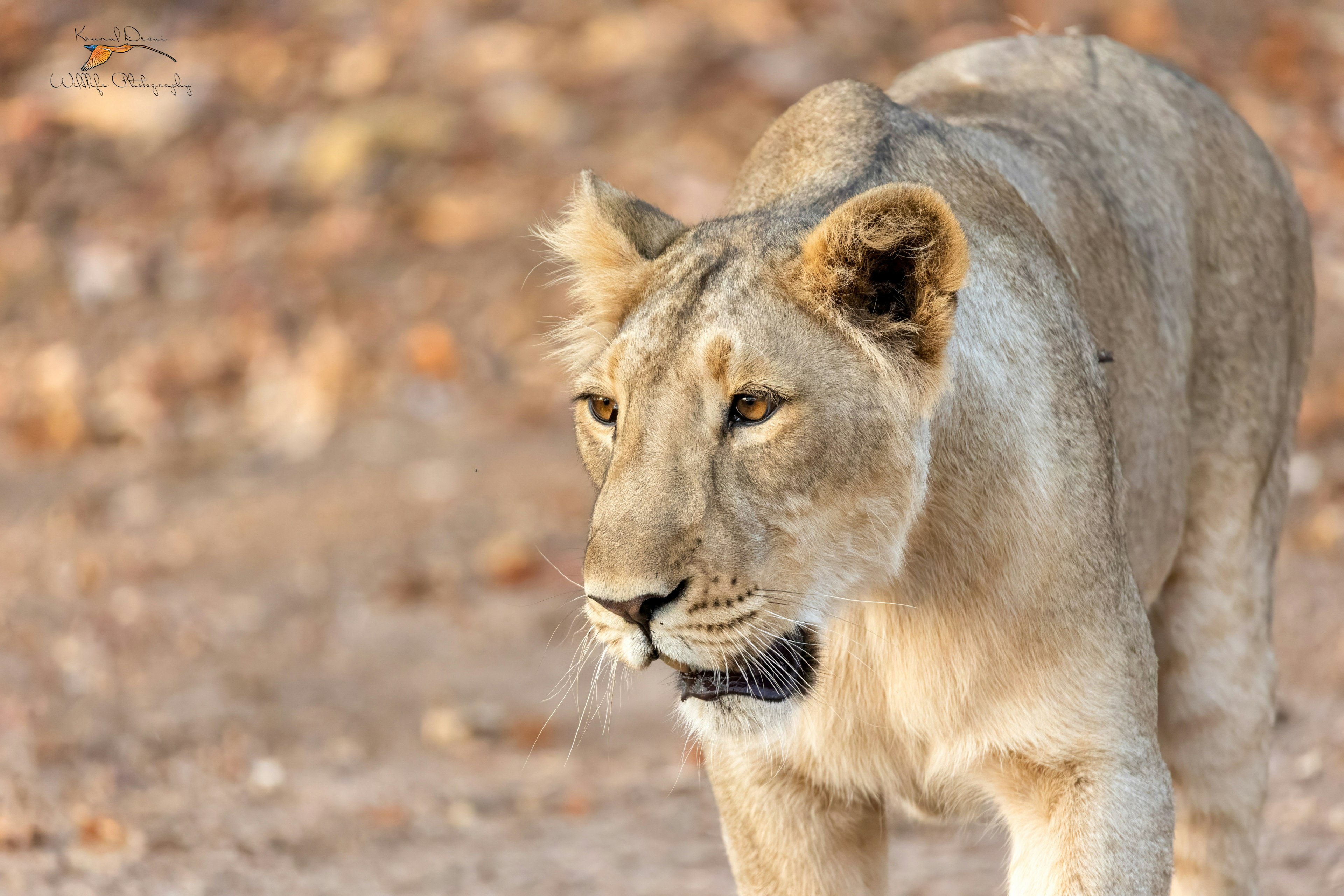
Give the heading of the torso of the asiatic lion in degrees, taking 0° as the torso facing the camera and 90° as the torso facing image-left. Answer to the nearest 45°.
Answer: approximately 45°
